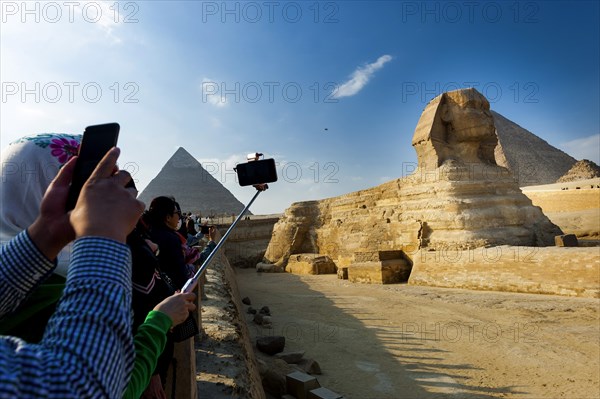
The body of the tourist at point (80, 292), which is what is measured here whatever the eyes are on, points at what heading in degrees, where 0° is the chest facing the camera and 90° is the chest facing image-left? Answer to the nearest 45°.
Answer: approximately 225°

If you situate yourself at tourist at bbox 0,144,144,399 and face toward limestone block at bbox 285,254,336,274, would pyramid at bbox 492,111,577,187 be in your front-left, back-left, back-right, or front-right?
front-right

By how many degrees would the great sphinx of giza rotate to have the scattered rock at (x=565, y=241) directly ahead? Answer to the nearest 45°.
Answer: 0° — it already faces it

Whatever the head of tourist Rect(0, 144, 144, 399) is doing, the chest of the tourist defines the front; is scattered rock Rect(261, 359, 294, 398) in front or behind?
in front

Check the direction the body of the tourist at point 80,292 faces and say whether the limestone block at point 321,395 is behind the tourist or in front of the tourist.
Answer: in front

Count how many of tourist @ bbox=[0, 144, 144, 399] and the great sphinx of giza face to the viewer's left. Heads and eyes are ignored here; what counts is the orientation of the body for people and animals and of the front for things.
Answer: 0
